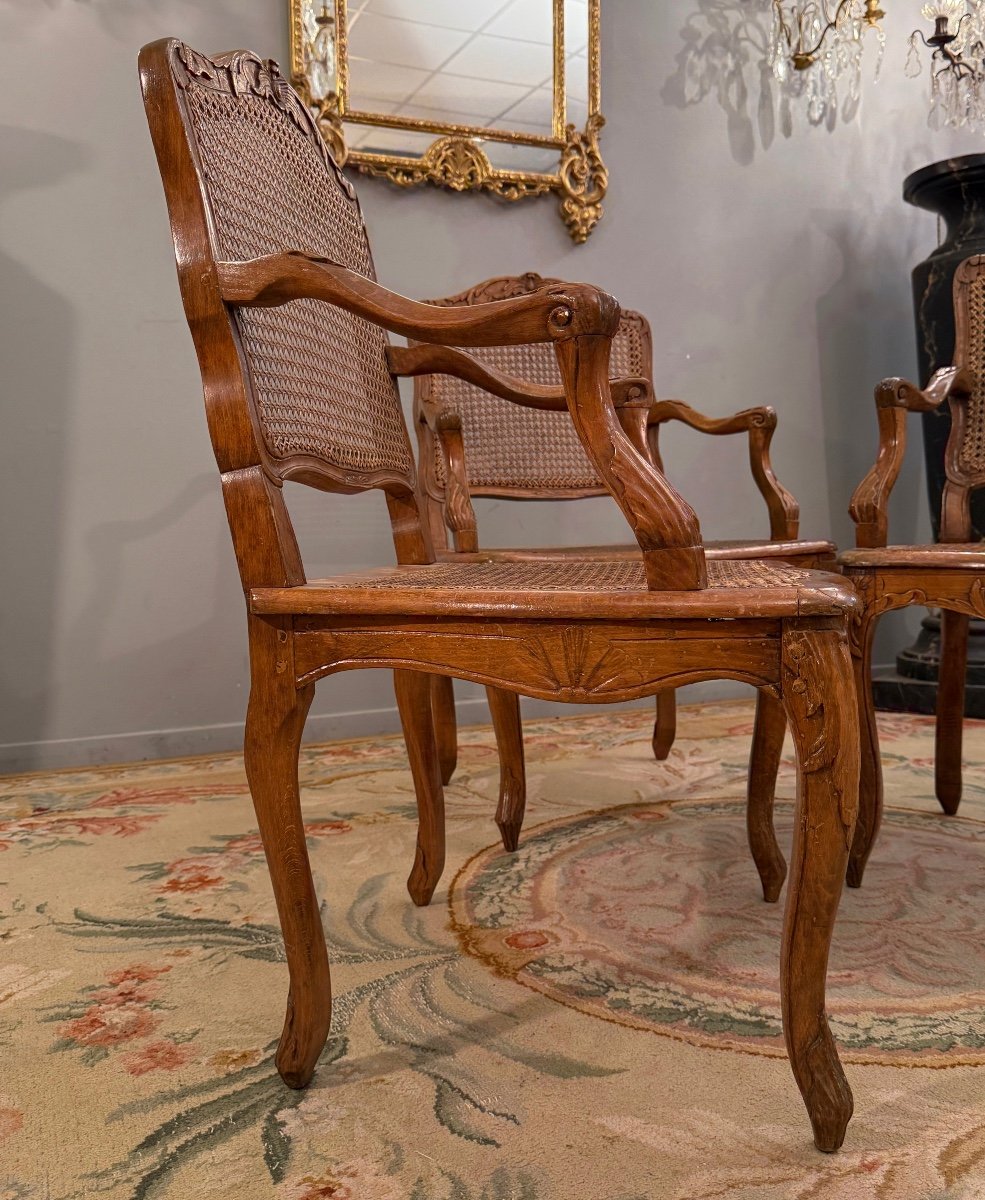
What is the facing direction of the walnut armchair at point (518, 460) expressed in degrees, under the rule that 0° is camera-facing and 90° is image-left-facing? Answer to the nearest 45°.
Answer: approximately 315°

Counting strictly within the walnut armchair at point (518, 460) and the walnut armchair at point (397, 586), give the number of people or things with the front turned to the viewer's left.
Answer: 0

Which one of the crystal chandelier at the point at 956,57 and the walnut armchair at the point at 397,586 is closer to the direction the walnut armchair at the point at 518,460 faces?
the walnut armchair

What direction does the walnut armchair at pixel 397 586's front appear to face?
to the viewer's right

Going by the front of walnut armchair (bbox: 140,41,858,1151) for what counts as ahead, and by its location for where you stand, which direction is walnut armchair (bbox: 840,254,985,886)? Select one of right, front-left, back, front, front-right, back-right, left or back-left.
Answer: front-left

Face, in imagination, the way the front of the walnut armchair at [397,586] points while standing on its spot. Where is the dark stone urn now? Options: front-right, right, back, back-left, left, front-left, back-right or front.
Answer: front-left

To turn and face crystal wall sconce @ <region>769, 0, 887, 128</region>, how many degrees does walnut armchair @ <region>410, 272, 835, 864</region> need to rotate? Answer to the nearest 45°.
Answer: approximately 90° to its left

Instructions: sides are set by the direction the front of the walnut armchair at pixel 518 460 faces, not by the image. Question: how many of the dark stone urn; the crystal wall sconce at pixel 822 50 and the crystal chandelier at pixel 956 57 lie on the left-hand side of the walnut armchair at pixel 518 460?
3

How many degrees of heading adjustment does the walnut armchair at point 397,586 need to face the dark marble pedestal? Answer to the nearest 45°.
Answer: approximately 45° to its left

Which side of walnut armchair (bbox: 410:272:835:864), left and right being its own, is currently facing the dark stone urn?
left

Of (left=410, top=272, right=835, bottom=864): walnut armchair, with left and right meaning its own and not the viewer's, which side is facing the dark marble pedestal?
left
